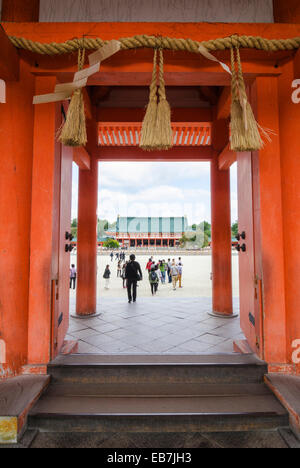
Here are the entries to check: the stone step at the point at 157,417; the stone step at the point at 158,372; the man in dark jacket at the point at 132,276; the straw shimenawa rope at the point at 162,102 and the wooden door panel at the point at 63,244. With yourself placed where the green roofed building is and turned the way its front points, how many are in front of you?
5

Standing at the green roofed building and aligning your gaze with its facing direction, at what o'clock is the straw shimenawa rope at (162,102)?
The straw shimenawa rope is roughly at 12 o'clock from the green roofed building.

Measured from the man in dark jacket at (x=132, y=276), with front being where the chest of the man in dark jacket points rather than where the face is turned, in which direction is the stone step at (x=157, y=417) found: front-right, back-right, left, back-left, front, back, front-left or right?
back

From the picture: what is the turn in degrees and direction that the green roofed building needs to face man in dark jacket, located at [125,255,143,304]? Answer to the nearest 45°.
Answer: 0° — it already faces them

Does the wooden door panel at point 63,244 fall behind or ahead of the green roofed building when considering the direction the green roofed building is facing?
ahead

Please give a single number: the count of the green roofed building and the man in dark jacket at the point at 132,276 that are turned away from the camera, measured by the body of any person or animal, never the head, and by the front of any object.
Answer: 1

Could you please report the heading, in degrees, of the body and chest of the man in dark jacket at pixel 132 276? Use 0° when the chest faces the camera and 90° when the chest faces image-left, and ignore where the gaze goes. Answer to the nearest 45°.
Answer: approximately 180°

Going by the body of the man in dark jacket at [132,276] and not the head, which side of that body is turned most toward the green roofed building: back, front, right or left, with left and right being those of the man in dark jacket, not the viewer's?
front

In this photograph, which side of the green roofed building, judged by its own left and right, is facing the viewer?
front

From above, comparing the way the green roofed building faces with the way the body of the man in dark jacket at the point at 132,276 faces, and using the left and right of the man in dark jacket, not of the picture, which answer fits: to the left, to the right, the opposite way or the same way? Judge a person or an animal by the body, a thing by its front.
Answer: the opposite way

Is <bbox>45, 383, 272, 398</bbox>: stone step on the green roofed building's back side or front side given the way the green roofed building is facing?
on the front side

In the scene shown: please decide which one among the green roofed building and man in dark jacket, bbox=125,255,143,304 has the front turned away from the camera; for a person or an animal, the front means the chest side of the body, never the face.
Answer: the man in dark jacket
